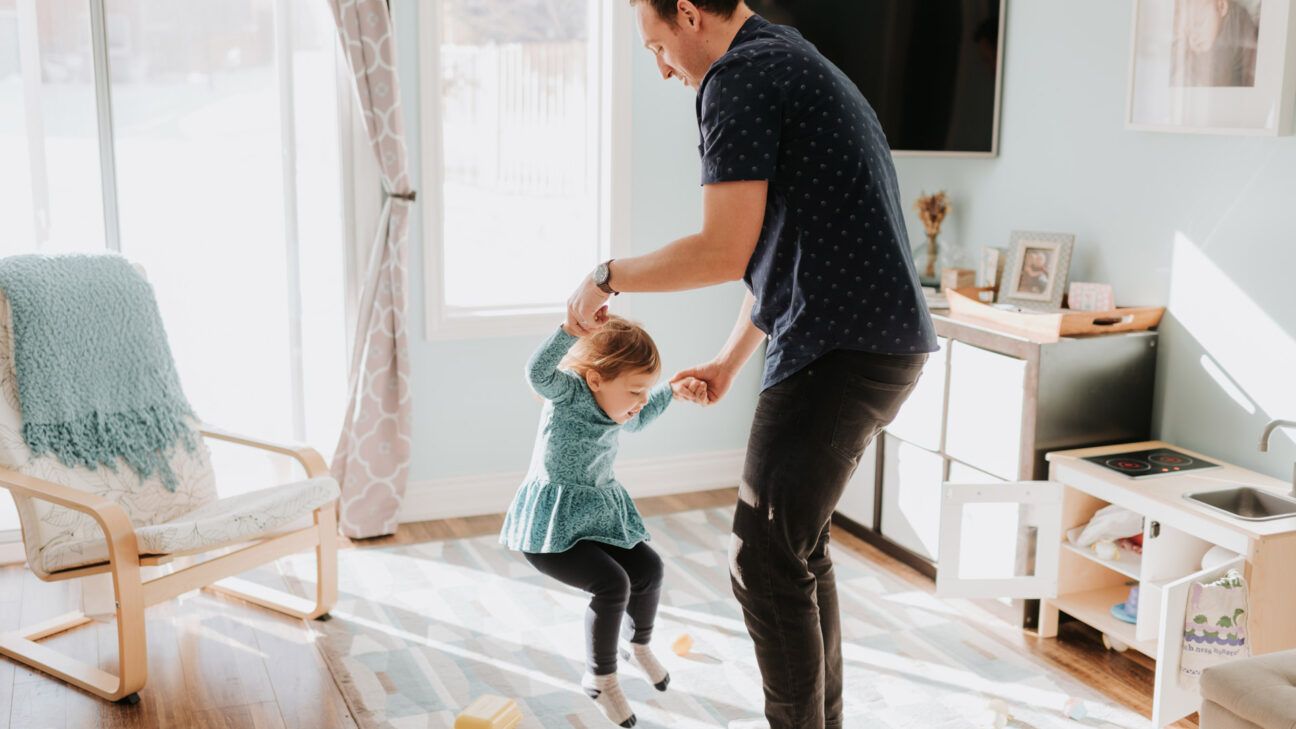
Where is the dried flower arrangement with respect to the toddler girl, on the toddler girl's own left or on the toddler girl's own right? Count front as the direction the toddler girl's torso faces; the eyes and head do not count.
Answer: on the toddler girl's own left

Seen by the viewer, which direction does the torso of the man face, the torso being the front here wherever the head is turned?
to the viewer's left

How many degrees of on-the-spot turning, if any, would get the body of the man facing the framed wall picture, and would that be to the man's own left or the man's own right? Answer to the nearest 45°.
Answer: approximately 135° to the man's own right

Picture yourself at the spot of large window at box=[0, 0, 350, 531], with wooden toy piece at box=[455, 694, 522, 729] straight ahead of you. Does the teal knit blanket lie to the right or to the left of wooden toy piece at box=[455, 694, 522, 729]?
right

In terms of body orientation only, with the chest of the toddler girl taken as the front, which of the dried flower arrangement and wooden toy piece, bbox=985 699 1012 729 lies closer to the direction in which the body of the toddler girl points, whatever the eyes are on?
the wooden toy piece

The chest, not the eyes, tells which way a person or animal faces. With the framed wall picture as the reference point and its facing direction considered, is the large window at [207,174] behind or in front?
in front

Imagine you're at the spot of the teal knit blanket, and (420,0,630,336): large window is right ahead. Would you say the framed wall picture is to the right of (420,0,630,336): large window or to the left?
right

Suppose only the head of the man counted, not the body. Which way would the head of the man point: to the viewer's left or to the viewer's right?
to the viewer's left

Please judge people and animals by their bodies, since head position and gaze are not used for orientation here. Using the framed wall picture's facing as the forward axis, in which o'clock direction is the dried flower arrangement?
The dried flower arrangement is roughly at 3 o'clock from the framed wall picture.

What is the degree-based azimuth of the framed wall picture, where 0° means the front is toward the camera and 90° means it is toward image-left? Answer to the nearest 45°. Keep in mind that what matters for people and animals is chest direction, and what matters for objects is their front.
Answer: approximately 45°

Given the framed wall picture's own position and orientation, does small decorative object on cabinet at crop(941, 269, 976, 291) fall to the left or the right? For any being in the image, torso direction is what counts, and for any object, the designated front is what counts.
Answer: on its right

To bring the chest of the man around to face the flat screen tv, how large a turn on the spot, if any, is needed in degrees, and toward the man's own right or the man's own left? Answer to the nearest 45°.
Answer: approximately 90° to the man's own right

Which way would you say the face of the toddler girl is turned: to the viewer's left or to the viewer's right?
to the viewer's right
